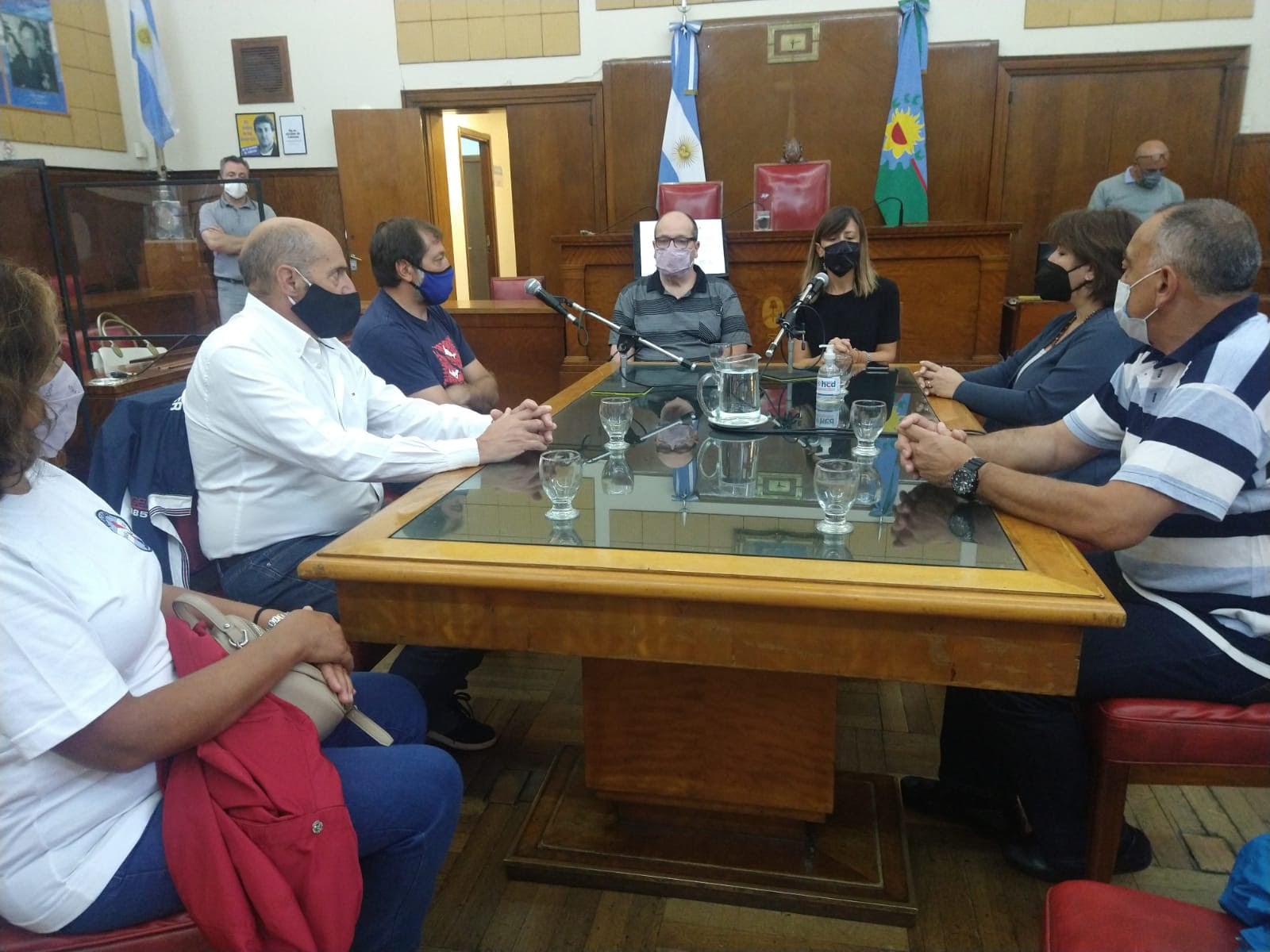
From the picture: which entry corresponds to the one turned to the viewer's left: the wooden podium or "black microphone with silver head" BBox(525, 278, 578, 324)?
the black microphone with silver head

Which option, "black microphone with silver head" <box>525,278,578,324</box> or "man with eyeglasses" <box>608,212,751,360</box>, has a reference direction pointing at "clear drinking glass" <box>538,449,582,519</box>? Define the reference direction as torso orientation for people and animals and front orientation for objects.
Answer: the man with eyeglasses

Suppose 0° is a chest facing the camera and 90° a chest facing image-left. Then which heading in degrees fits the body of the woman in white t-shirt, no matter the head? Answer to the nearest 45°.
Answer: approximately 270°

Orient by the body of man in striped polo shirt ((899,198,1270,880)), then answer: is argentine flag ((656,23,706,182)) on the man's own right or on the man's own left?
on the man's own right

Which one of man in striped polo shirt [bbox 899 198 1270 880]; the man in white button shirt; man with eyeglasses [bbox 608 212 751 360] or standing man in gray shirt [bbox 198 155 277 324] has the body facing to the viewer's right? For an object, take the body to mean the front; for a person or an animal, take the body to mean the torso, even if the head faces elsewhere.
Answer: the man in white button shirt

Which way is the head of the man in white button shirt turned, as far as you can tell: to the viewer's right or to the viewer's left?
to the viewer's right

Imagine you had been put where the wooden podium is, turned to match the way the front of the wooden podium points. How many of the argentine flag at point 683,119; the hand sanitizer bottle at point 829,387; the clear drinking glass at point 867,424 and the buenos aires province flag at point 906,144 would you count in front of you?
2

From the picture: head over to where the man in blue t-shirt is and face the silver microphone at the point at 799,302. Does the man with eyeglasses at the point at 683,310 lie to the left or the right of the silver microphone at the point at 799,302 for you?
left

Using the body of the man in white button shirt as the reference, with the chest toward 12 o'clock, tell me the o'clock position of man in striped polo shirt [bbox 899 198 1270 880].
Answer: The man in striped polo shirt is roughly at 1 o'clock from the man in white button shirt.

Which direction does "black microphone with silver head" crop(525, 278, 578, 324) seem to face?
to the viewer's left

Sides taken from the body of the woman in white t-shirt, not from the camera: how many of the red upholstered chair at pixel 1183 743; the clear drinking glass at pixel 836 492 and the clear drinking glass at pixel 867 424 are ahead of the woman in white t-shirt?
3

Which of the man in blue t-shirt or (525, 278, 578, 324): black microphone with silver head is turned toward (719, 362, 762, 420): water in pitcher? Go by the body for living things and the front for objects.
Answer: the man in blue t-shirt

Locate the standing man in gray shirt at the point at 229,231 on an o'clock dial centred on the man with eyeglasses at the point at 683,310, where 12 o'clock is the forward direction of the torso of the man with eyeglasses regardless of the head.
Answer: The standing man in gray shirt is roughly at 4 o'clock from the man with eyeglasses.

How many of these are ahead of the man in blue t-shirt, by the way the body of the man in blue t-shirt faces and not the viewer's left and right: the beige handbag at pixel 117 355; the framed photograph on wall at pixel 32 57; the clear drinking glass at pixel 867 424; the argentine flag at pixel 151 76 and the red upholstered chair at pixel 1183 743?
2
